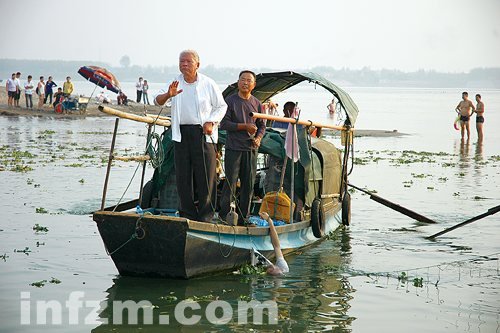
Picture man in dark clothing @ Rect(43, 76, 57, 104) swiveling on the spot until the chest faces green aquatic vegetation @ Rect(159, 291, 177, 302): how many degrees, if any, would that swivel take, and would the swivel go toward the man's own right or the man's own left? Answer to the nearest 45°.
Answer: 0° — they already face it

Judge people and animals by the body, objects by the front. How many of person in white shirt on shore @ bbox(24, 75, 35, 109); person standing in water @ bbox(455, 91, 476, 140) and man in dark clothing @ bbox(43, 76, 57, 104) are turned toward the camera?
3

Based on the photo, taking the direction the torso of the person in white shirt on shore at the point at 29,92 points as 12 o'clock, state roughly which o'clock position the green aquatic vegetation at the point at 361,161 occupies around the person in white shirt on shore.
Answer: The green aquatic vegetation is roughly at 11 o'clock from the person in white shirt on shore.

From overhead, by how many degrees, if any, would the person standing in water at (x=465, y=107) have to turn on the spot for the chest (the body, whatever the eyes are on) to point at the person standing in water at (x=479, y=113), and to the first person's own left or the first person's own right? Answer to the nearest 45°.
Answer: approximately 135° to the first person's own left

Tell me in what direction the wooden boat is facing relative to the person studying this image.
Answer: facing the viewer and to the left of the viewer

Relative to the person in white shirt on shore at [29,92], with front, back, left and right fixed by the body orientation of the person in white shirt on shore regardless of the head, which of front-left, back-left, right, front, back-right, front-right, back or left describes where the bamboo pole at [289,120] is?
front

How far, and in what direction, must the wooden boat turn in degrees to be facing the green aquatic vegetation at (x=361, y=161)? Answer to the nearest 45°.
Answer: approximately 135° to its right

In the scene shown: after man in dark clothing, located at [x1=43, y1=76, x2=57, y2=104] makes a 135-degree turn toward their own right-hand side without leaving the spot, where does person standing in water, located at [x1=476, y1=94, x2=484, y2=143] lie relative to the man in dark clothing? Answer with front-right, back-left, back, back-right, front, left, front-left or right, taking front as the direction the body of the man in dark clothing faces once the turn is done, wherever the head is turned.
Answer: back

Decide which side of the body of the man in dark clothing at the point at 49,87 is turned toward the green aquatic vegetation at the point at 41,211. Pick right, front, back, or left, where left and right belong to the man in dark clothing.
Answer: front

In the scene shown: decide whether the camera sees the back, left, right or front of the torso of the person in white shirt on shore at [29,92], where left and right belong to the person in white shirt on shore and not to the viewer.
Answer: front

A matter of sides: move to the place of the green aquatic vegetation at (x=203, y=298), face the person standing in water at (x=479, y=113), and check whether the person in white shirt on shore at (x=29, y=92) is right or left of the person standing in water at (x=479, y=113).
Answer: left

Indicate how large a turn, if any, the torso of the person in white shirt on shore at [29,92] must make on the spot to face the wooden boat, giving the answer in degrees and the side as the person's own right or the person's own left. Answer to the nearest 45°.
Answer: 0° — they already face it

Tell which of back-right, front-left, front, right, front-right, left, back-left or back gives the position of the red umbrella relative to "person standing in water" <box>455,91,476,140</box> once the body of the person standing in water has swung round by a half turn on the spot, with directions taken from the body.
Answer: left
